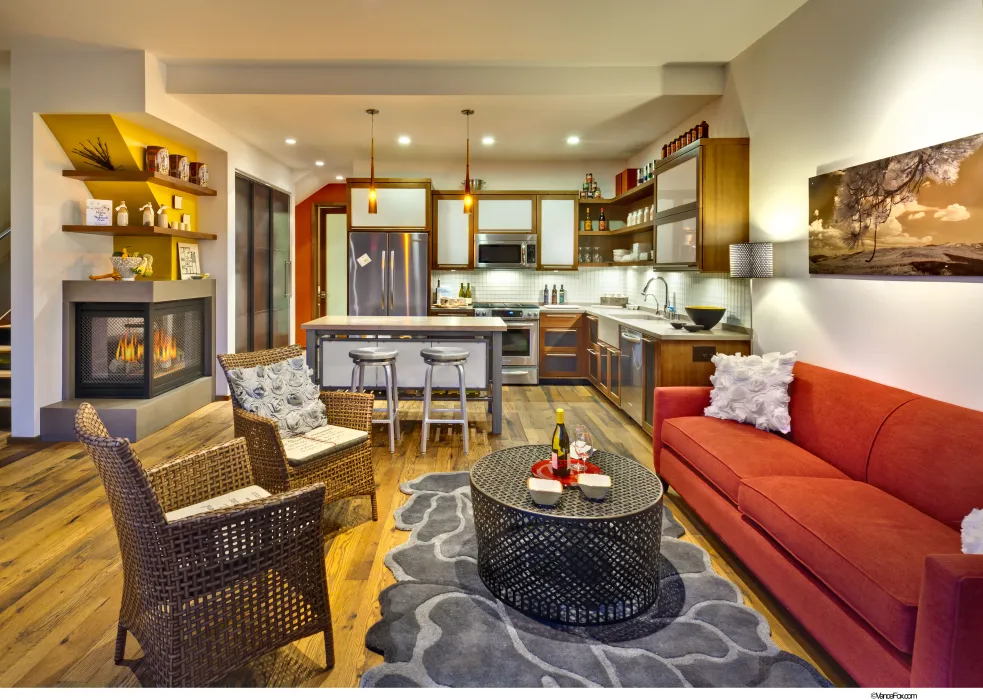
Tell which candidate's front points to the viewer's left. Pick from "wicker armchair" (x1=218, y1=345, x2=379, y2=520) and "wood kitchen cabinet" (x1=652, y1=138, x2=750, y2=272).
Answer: the wood kitchen cabinet

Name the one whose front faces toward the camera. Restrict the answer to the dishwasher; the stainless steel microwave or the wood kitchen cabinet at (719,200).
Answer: the stainless steel microwave

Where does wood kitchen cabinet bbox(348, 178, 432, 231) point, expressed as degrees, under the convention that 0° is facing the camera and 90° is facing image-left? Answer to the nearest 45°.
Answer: approximately 0°

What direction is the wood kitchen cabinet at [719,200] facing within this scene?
to the viewer's left

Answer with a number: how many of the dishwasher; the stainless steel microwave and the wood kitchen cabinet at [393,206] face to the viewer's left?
1

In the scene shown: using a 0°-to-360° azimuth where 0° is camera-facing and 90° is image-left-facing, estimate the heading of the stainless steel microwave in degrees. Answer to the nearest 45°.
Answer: approximately 0°

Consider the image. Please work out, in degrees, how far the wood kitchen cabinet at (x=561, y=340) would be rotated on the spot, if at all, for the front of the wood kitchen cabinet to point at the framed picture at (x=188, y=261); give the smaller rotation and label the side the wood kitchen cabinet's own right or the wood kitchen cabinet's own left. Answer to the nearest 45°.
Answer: approximately 45° to the wood kitchen cabinet's own right

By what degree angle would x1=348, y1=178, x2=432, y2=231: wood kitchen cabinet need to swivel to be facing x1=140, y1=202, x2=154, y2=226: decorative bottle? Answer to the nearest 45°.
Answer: approximately 45° to its right

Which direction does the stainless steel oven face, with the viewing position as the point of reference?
facing the viewer

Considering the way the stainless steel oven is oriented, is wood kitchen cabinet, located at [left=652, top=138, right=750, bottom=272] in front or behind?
in front

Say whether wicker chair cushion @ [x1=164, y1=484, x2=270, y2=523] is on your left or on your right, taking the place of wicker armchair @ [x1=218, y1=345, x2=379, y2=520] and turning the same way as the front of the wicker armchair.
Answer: on your right

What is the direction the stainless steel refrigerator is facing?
toward the camera

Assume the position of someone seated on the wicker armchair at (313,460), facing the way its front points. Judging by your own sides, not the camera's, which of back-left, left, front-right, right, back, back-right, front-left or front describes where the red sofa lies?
front

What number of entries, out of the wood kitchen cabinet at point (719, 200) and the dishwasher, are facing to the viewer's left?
2
